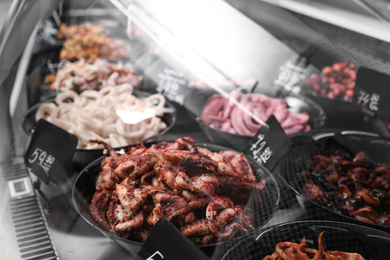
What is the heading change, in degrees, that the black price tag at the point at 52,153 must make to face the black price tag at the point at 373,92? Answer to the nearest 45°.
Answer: approximately 90° to its left

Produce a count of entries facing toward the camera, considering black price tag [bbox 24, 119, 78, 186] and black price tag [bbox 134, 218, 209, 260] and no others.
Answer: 2

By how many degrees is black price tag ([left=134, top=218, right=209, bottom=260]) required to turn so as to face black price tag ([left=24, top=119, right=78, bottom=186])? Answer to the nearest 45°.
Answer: approximately 135° to its right

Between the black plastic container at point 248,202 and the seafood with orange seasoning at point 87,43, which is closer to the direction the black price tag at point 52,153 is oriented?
the black plastic container

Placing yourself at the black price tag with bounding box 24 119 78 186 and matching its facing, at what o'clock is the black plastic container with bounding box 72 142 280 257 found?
The black plastic container is roughly at 10 o'clock from the black price tag.

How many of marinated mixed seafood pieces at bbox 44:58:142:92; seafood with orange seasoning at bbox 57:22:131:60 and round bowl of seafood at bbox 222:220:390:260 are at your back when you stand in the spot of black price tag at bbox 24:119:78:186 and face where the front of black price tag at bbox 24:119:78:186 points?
2
